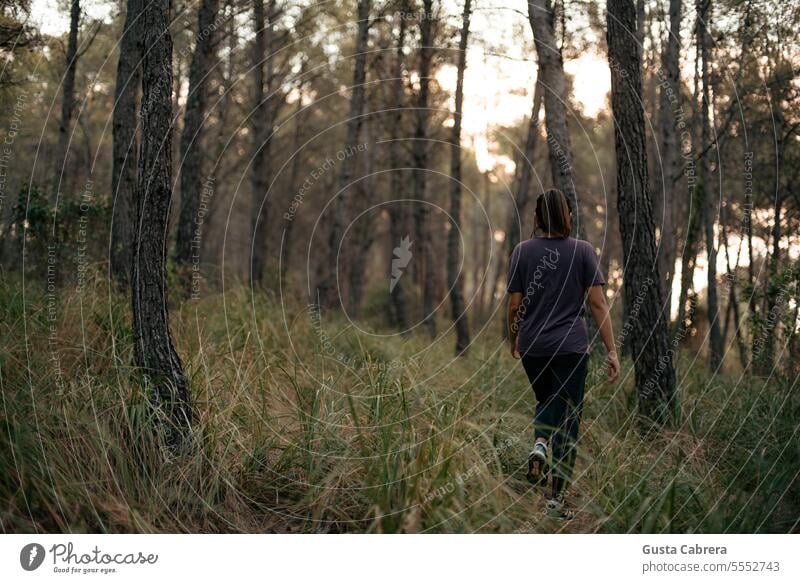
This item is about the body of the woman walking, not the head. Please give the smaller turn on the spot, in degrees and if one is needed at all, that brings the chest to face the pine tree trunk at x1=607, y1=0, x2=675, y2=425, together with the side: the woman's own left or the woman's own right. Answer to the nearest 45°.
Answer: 0° — they already face it

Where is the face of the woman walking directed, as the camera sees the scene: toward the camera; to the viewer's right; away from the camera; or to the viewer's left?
away from the camera

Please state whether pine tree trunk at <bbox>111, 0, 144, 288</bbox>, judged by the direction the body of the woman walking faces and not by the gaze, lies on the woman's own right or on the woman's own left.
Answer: on the woman's own left

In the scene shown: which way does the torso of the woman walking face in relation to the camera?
away from the camera
